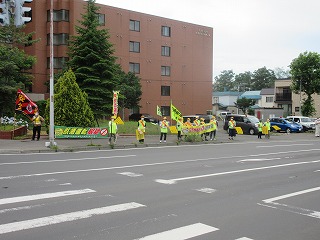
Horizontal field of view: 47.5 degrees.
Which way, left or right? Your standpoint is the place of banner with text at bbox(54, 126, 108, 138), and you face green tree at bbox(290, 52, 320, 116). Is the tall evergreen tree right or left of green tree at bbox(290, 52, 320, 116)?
left

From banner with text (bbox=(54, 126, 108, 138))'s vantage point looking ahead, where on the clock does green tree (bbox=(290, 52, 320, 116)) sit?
The green tree is roughly at 8 o'clock from the banner with text.

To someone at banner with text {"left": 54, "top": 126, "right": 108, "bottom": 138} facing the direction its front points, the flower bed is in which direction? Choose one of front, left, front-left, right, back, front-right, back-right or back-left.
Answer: right

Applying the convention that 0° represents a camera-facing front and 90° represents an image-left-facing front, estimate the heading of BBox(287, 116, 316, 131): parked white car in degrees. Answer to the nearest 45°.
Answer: approximately 315°

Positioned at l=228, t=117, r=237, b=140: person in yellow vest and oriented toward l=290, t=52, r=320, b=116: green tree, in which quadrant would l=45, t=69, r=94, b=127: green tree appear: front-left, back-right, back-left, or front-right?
back-left

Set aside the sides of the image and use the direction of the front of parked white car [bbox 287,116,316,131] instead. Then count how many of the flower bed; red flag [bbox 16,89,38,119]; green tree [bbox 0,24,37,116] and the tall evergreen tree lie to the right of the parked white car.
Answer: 4

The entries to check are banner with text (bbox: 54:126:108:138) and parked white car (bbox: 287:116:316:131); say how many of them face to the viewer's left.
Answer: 0

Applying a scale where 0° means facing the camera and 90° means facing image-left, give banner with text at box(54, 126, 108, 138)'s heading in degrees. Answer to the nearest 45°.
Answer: approximately 0°

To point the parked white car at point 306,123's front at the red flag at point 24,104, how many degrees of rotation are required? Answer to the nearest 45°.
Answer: approximately 90° to its right

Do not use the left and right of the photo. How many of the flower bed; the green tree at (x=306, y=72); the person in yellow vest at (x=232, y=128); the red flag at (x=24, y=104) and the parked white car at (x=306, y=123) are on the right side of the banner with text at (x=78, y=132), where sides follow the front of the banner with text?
2
